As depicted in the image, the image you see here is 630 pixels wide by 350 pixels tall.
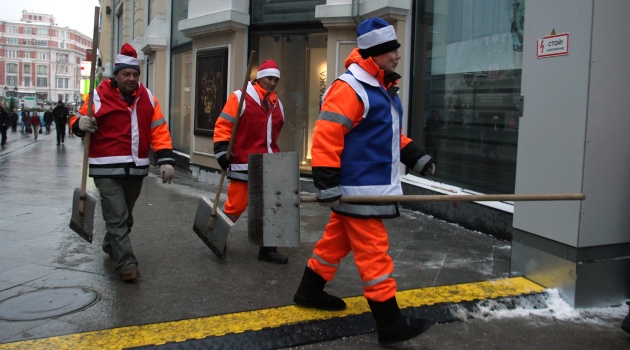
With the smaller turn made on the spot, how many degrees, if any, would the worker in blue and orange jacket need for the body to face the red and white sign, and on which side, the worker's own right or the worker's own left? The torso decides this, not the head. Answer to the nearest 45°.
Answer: approximately 45° to the worker's own left

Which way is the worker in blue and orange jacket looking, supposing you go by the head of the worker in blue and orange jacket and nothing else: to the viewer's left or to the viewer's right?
to the viewer's right

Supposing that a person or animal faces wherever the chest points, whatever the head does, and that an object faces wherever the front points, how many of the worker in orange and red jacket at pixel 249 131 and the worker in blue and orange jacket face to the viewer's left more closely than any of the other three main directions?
0

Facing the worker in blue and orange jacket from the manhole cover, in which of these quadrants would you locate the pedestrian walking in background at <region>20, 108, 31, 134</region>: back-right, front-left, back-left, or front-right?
back-left

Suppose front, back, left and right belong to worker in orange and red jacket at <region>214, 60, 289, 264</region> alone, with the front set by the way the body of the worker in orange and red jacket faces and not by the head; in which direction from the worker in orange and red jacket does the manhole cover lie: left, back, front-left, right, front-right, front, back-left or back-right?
right

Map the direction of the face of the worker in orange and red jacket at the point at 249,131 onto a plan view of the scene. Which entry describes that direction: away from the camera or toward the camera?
toward the camera

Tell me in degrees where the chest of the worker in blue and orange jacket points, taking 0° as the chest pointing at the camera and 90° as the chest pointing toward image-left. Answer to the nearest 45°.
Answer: approximately 270°

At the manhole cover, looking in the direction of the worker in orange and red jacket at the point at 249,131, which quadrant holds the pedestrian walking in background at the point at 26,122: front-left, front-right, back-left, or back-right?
front-left

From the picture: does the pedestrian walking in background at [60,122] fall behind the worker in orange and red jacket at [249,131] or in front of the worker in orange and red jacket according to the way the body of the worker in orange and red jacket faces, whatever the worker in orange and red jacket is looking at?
behind

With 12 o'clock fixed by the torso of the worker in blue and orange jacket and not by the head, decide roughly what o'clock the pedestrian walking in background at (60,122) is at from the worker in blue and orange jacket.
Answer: The pedestrian walking in background is roughly at 8 o'clock from the worker in blue and orange jacket.

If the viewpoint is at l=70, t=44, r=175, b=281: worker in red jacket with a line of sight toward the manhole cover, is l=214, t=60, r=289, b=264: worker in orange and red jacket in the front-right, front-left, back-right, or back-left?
back-left

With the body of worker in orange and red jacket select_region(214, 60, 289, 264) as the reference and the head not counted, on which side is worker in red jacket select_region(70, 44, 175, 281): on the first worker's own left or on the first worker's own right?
on the first worker's own right

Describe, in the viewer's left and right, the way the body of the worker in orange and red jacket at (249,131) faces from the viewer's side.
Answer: facing the viewer and to the right of the viewer
